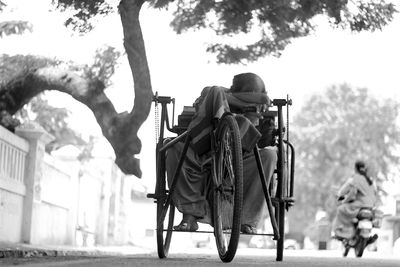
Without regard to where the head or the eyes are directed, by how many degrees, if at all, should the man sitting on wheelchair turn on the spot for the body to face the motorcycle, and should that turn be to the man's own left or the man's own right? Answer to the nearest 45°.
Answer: approximately 180°

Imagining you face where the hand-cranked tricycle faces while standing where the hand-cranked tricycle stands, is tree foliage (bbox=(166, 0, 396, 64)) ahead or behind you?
behind

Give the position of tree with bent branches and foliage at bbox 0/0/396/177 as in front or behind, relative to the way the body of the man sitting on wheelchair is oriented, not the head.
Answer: behind

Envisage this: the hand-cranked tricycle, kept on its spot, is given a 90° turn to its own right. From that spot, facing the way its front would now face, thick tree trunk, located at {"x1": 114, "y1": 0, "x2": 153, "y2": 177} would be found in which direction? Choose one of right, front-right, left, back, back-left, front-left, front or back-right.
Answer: right

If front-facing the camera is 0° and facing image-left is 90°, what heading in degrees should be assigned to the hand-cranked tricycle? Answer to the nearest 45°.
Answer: approximately 0°

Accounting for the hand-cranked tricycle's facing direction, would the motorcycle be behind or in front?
behind
